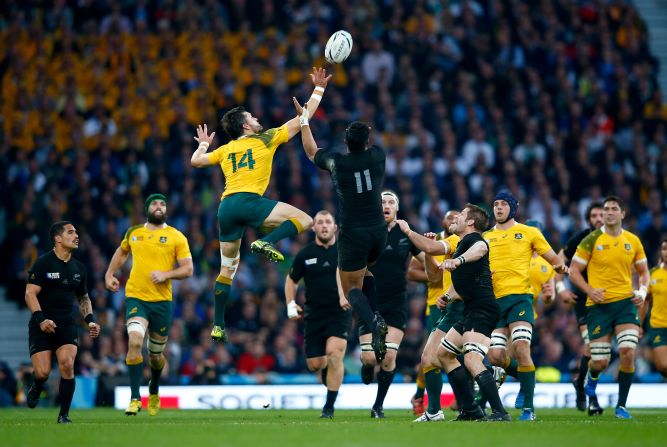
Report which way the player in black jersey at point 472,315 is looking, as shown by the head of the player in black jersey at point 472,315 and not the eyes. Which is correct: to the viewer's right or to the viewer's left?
to the viewer's left

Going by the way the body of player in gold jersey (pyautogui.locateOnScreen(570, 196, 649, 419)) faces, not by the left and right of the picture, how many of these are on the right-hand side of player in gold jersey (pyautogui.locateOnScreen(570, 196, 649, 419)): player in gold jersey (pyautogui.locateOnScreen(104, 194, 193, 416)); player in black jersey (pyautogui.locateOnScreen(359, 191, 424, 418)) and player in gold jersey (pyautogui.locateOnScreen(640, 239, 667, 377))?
2

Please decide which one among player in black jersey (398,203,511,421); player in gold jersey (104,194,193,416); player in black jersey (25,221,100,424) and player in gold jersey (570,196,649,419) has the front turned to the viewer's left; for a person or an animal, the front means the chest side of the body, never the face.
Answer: player in black jersey (398,203,511,421)

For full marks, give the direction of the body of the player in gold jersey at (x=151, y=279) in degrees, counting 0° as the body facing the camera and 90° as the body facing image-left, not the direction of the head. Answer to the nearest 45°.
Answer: approximately 0°

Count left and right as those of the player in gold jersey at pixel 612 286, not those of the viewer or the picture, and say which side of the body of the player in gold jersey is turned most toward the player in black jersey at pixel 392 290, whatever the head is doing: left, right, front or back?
right

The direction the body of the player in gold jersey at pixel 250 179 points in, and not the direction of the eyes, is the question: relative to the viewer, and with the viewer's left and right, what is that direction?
facing away from the viewer and to the right of the viewer

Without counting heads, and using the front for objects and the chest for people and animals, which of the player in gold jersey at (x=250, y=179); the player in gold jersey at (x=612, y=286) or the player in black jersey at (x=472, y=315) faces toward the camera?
the player in gold jersey at (x=612, y=286)

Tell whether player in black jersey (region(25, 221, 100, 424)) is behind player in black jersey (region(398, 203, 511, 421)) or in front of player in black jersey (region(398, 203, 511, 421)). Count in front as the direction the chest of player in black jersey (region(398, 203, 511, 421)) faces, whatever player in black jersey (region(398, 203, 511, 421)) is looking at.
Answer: in front

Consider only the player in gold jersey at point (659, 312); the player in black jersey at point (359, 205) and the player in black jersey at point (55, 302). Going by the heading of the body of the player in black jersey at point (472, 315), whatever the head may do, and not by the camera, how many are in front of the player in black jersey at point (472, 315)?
2

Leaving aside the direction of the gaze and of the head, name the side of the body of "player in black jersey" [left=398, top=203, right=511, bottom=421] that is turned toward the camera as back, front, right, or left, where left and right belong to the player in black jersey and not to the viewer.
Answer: left

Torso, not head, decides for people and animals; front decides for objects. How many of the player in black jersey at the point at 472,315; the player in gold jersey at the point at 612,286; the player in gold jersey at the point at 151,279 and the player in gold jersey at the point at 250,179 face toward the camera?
2

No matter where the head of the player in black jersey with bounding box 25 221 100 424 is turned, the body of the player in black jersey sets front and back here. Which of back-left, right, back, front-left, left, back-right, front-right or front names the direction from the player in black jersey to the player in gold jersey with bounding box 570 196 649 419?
front-left

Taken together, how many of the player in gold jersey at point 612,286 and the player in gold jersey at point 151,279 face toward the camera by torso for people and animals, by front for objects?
2
